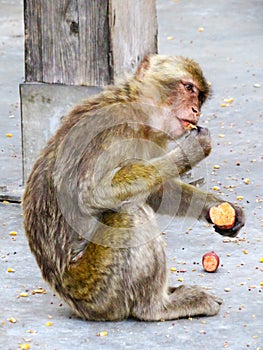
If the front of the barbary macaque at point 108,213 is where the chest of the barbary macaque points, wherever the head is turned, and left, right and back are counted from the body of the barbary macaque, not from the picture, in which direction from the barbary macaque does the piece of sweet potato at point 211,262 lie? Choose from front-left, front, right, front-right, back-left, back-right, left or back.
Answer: front-left

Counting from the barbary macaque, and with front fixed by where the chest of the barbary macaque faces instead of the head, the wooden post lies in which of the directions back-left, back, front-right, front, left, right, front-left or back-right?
left

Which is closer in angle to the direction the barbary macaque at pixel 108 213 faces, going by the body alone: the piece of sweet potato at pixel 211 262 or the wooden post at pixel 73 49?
the piece of sweet potato

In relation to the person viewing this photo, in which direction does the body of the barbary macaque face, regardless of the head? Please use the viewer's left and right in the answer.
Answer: facing to the right of the viewer
